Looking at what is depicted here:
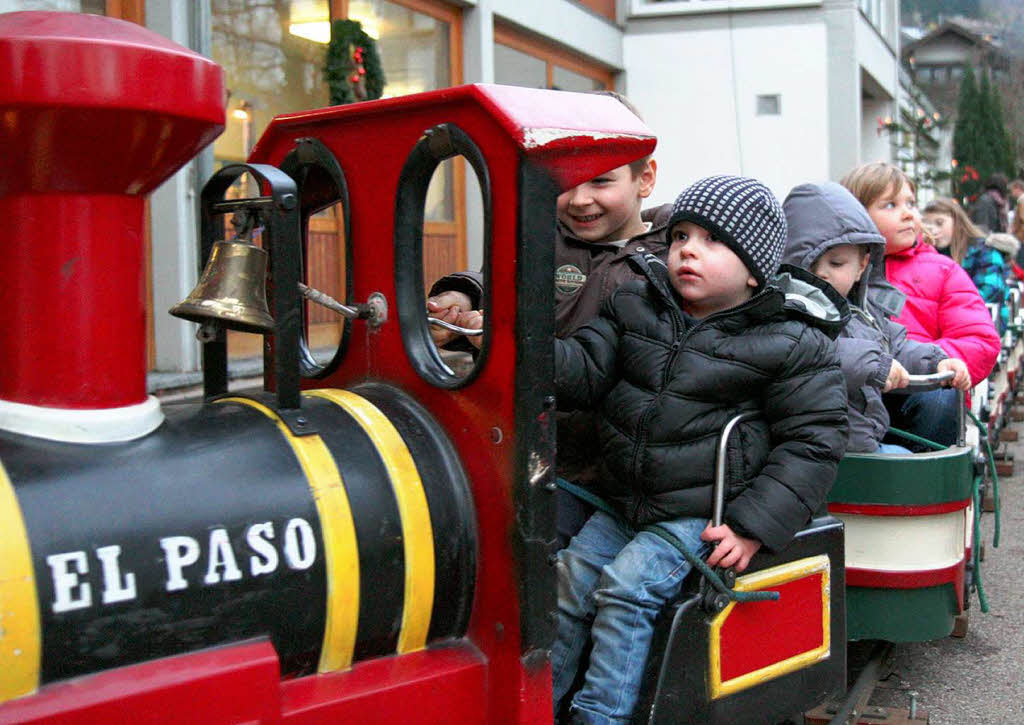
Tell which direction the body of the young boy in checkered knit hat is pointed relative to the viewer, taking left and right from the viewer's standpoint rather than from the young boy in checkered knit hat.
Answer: facing the viewer and to the left of the viewer

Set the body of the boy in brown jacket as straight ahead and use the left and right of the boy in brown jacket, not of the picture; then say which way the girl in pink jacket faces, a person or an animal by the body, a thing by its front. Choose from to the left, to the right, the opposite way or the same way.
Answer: the same way

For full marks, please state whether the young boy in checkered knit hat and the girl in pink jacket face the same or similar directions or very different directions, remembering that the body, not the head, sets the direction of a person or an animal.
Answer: same or similar directions

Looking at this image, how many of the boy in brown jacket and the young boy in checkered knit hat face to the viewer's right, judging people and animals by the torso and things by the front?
0

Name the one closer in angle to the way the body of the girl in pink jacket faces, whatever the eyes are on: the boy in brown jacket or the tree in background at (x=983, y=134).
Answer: the boy in brown jacket

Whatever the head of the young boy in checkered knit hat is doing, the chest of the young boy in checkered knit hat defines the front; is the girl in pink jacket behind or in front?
behind

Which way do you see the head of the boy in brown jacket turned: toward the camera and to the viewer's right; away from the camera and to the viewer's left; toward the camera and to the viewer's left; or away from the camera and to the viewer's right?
toward the camera and to the viewer's left

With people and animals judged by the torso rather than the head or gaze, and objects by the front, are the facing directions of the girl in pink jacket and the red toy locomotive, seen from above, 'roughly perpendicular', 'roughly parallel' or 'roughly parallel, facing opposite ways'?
roughly parallel

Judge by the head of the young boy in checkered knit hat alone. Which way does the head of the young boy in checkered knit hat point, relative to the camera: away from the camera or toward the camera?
toward the camera

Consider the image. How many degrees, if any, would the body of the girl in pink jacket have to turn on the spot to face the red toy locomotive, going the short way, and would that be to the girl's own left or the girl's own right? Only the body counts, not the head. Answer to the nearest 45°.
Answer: approximately 45° to the girl's own left

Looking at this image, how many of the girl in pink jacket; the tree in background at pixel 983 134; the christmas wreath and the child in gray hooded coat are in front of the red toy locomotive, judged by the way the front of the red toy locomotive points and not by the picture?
0

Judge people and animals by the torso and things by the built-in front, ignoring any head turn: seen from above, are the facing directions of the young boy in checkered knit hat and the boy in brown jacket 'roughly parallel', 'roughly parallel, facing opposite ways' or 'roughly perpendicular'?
roughly parallel

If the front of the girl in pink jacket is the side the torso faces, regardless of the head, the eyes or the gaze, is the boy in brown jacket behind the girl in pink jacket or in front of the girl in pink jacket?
in front

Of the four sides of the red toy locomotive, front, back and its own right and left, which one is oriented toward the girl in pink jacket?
back

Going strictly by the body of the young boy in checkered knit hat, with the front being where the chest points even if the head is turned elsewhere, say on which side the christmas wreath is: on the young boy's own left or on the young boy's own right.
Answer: on the young boy's own right
